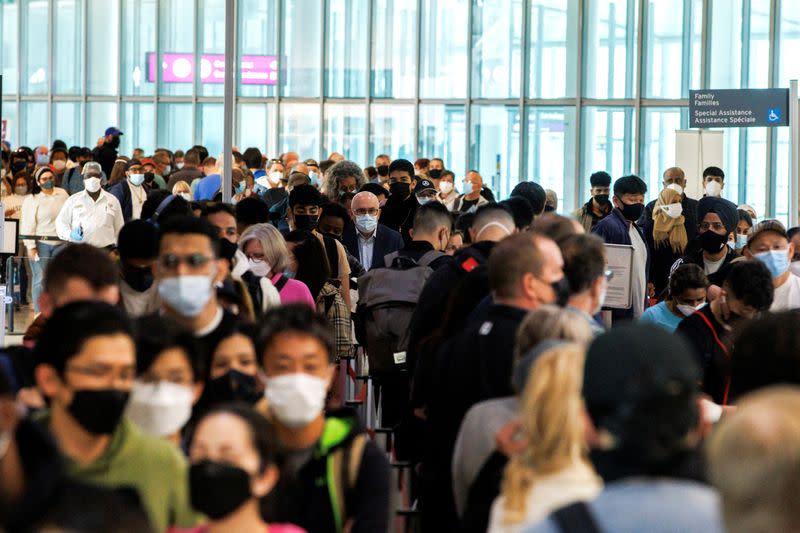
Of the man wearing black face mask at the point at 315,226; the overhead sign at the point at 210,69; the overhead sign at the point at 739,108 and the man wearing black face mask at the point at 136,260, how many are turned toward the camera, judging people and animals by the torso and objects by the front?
4

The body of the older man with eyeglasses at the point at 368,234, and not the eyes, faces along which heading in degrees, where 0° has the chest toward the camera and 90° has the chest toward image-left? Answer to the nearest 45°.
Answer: approximately 0°

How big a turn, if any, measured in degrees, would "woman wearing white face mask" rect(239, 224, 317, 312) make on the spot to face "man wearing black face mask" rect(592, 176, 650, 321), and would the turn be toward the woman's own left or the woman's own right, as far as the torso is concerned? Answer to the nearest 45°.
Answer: approximately 180°

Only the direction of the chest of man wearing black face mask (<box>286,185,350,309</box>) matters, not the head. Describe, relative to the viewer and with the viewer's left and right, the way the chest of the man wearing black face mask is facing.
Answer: facing the viewer

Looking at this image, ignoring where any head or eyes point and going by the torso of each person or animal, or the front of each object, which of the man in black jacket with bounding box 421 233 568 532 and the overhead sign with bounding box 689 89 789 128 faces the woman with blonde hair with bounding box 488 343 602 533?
the overhead sign

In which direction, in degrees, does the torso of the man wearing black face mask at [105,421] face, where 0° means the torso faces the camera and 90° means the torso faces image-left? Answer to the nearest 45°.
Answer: approximately 315°

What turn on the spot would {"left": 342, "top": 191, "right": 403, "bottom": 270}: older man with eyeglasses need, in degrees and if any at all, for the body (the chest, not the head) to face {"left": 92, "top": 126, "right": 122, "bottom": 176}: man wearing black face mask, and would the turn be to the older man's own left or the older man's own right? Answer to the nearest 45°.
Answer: approximately 180°

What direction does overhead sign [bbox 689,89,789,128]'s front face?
toward the camera

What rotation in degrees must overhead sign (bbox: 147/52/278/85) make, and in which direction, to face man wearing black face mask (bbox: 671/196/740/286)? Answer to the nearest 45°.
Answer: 0° — it already faces them

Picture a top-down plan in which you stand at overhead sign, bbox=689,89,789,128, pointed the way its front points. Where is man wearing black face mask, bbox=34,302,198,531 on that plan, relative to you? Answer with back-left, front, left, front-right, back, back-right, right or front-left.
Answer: front

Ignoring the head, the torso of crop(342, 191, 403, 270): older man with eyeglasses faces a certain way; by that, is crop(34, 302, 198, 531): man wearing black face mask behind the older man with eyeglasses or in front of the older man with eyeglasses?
in front

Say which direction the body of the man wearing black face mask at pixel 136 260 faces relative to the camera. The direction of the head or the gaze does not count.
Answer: toward the camera

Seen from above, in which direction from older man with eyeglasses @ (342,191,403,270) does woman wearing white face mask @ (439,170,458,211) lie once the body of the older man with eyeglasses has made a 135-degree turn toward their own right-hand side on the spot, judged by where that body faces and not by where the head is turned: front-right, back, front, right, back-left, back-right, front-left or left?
front-right

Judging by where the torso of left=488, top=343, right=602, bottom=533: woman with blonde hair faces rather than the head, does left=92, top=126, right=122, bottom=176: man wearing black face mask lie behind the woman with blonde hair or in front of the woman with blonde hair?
in front

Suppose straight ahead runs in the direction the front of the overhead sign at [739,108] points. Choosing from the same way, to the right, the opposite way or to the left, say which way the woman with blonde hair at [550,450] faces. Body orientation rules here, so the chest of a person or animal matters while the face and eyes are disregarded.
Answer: the opposite way

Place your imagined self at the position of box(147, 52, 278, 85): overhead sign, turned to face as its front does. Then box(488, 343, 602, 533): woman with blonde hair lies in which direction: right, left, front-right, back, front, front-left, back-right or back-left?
front

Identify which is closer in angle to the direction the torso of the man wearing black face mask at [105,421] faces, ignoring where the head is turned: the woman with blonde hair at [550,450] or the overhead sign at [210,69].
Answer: the woman with blonde hair

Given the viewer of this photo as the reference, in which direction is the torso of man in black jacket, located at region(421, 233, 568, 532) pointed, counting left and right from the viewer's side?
facing away from the viewer and to the right of the viewer
